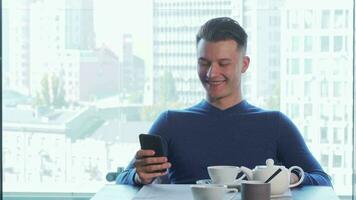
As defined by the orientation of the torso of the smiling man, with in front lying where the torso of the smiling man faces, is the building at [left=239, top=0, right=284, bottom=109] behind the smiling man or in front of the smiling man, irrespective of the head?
behind

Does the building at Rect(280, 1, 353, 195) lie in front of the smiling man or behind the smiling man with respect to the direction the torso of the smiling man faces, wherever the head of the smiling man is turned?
behind

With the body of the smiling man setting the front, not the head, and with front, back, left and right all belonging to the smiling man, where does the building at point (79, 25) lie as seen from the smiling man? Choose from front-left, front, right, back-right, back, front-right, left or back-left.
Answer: back-right

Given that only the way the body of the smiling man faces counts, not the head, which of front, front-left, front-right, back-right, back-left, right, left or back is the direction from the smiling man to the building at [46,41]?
back-right

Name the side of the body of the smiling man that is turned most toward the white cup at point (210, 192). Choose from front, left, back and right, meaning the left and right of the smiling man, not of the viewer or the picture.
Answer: front

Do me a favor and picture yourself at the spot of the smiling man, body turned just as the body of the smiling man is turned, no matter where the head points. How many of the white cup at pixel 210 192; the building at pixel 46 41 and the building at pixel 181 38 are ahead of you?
1

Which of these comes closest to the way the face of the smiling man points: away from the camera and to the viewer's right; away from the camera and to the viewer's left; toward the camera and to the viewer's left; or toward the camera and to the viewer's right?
toward the camera and to the viewer's left

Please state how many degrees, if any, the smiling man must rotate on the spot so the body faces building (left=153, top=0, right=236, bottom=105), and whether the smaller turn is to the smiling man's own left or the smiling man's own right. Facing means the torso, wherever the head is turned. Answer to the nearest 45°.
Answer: approximately 180°

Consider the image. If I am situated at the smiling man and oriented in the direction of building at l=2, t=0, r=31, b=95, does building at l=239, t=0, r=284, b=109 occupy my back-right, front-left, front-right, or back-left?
front-right

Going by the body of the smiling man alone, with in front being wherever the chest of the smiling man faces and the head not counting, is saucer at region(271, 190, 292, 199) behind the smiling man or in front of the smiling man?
in front

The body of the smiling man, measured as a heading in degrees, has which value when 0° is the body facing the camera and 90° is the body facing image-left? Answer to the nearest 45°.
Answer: approximately 0°
